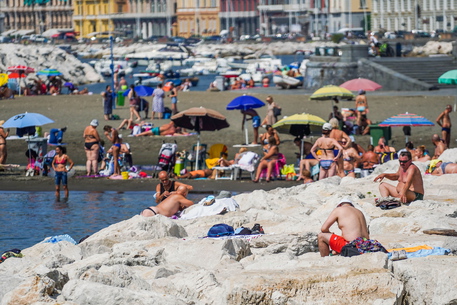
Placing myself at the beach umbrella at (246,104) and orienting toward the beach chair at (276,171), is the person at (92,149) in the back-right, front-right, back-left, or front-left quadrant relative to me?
front-right

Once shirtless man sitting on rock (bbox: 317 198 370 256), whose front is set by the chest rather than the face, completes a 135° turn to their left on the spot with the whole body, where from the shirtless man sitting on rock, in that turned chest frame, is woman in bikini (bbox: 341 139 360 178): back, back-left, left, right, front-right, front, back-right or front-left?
back

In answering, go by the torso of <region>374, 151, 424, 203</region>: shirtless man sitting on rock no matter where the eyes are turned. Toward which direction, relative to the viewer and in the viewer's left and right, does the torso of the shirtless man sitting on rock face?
facing the viewer and to the left of the viewer

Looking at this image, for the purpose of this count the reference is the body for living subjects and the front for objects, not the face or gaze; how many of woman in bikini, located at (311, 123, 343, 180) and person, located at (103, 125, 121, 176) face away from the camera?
1

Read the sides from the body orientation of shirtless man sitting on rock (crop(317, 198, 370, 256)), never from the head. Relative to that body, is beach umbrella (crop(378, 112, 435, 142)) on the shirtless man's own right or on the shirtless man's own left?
on the shirtless man's own right
